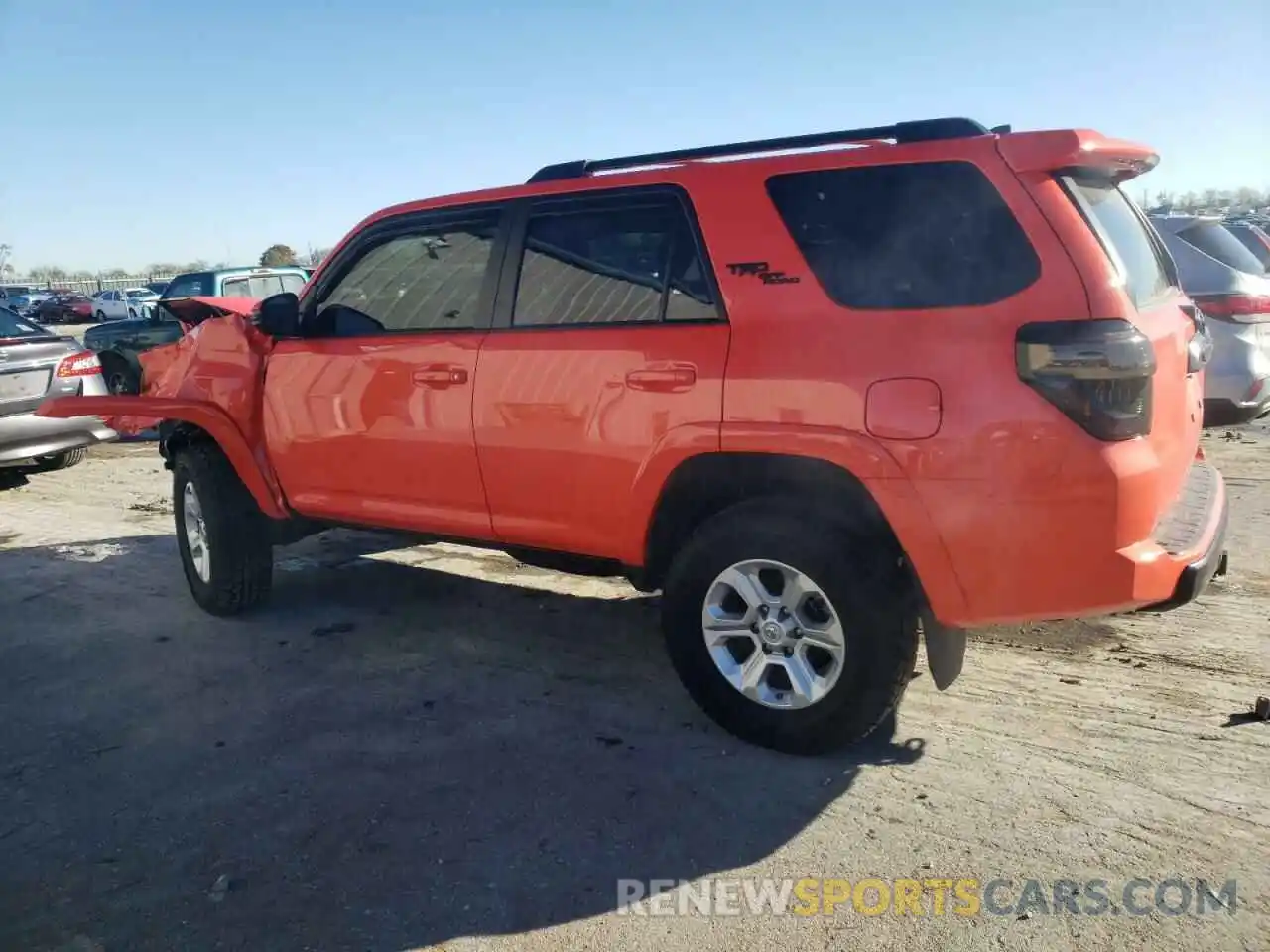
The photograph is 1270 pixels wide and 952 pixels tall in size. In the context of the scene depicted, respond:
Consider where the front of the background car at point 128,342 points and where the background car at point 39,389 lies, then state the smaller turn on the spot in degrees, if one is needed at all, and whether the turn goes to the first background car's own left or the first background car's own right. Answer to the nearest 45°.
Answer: approximately 90° to the first background car's own left

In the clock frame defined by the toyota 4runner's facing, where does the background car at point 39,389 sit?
The background car is roughly at 12 o'clock from the toyota 4runner.

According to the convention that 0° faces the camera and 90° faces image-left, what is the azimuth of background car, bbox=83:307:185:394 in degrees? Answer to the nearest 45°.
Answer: approximately 90°

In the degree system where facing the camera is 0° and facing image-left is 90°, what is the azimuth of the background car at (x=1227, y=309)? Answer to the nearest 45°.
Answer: approximately 135°

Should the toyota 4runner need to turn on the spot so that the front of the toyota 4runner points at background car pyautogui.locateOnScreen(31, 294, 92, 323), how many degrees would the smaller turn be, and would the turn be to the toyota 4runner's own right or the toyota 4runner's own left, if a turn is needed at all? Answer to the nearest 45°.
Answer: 0° — it already faces it

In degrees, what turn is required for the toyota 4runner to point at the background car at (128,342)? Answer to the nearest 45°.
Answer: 0° — it already faces it

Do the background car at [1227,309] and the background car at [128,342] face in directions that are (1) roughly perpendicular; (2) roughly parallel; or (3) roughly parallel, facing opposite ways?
roughly perpendicular

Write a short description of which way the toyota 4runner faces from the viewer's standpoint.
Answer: facing away from the viewer and to the left of the viewer

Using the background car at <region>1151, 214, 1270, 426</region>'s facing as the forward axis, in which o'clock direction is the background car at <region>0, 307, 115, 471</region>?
the background car at <region>0, 307, 115, 471</region> is roughly at 10 o'clock from the background car at <region>1151, 214, 1270, 426</region>.
